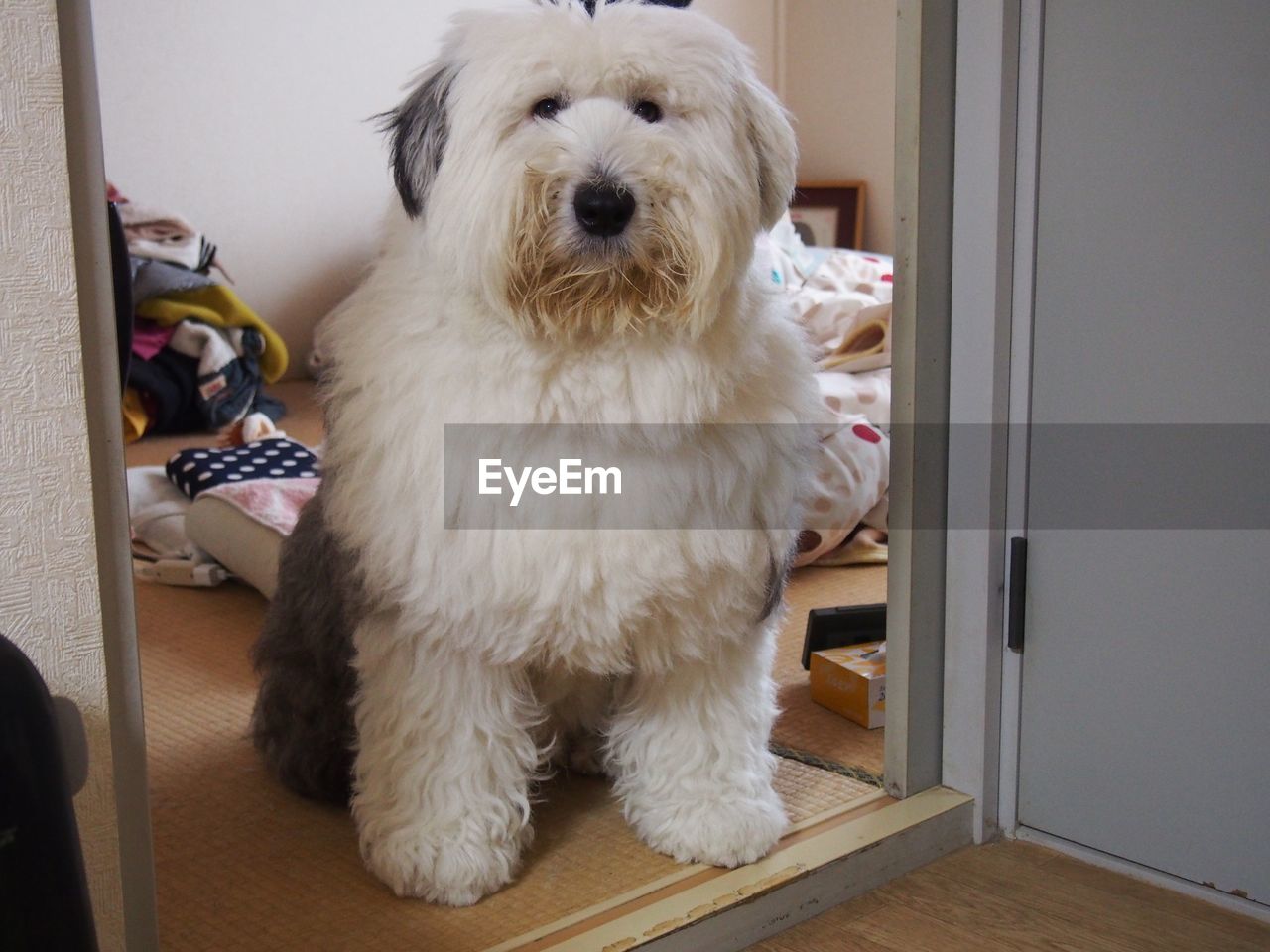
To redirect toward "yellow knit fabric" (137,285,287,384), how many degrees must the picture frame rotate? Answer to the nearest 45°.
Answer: approximately 45° to its right

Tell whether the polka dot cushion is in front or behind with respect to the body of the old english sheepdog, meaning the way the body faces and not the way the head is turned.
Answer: behind

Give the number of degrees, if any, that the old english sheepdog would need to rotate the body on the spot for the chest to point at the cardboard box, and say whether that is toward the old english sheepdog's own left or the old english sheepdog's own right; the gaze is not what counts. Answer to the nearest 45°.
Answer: approximately 135° to the old english sheepdog's own left

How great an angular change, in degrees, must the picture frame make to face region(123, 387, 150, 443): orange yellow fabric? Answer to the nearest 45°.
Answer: approximately 45° to its right

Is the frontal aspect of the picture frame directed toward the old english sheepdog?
yes

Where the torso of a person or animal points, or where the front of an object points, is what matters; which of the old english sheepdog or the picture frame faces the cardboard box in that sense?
the picture frame

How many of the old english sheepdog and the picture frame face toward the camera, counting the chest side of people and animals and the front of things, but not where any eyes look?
2

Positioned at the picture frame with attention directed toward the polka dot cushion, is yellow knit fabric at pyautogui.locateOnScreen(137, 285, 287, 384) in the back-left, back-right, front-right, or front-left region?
front-right

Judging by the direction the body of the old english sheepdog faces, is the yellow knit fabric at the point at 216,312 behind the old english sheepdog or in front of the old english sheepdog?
behind

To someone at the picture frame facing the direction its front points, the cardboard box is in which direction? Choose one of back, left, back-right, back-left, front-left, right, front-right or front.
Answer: front

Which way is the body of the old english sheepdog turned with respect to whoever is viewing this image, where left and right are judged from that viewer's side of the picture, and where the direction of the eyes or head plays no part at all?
facing the viewer

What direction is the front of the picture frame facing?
toward the camera

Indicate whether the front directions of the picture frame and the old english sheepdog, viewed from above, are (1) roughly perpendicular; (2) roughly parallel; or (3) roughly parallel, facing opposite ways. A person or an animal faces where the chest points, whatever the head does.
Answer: roughly parallel
